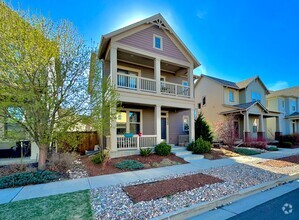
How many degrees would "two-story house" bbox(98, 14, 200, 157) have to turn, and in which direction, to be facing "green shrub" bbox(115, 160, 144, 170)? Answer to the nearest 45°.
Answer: approximately 45° to its right

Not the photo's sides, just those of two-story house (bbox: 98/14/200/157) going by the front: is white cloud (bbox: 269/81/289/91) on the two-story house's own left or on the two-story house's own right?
on the two-story house's own left

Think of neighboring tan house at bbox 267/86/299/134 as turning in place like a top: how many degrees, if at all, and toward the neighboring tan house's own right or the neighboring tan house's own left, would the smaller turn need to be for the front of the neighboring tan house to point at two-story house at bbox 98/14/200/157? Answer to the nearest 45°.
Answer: approximately 45° to the neighboring tan house's own right

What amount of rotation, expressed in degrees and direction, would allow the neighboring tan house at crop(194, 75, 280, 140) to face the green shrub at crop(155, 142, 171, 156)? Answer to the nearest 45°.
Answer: approximately 45° to its right

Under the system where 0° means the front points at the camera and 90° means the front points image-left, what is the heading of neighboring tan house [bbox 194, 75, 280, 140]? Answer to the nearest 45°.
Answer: approximately 315°

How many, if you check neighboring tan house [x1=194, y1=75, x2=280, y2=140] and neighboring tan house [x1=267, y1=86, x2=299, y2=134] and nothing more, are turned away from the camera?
0

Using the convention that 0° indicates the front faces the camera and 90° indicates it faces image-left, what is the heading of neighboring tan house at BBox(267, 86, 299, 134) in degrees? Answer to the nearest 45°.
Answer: approximately 315°

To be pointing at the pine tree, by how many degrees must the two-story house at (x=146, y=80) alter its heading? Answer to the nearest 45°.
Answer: approximately 90° to its left

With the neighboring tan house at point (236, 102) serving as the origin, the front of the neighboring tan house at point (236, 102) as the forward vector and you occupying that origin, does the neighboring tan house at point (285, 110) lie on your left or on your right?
on your left

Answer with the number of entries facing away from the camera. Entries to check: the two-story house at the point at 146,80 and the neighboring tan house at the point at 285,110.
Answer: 0
